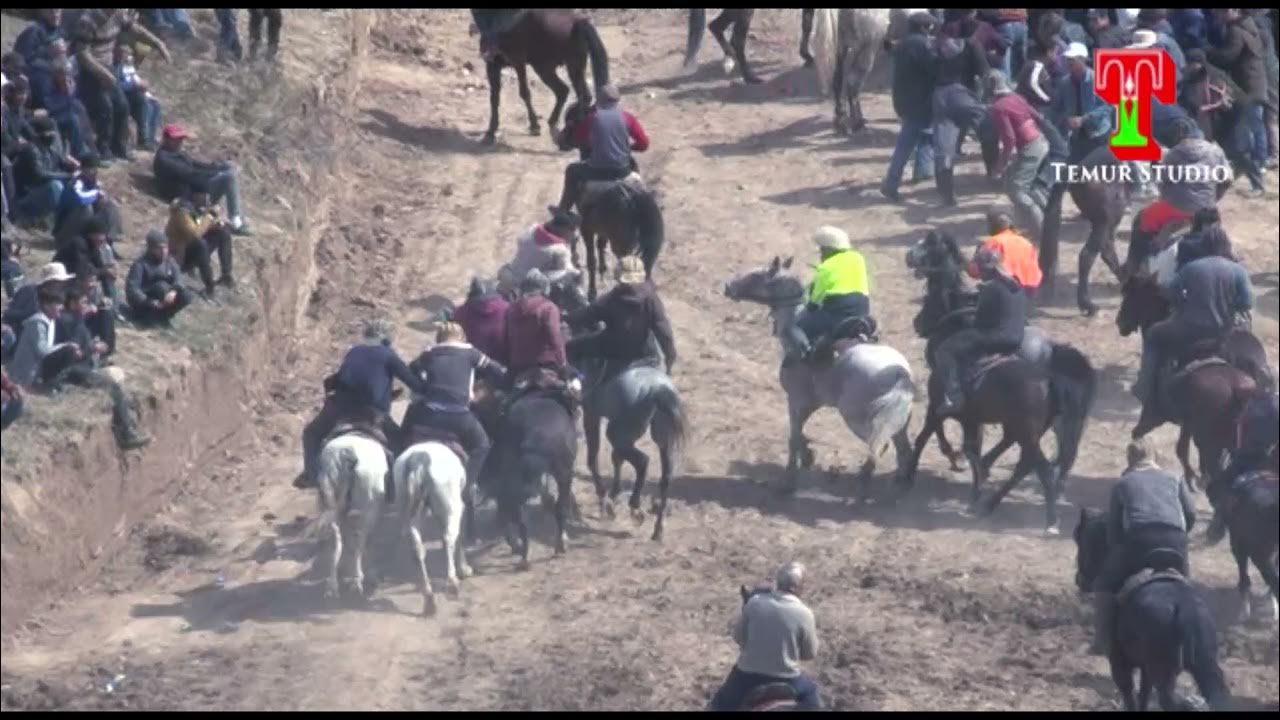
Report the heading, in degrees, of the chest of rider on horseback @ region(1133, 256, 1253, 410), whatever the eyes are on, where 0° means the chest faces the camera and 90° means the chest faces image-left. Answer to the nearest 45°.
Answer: approximately 135°

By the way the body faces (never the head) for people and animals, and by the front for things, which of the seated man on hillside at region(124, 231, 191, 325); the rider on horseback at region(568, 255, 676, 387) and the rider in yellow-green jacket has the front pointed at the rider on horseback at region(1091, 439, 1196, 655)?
the seated man on hillside

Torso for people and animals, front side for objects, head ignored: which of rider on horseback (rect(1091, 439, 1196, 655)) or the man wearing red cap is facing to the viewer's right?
the man wearing red cap

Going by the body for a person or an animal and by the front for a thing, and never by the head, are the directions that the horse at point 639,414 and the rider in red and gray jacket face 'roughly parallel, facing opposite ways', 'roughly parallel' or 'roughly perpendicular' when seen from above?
roughly parallel

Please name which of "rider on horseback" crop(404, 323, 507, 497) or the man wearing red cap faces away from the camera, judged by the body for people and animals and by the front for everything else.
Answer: the rider on horseback

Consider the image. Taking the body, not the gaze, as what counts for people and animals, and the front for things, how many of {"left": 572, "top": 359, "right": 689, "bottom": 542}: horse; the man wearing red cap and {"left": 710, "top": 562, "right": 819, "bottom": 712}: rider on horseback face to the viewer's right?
1

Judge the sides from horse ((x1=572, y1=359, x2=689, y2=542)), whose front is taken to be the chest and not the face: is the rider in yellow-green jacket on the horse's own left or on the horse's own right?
on the horse's own right

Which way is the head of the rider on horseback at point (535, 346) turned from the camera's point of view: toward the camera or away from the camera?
away from the camera

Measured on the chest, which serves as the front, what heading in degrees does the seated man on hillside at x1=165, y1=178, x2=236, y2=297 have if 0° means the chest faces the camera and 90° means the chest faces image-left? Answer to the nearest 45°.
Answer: approximately 315°

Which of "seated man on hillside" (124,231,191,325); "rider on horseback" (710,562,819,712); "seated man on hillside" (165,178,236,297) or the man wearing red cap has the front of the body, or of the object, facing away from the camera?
the rider on horseback

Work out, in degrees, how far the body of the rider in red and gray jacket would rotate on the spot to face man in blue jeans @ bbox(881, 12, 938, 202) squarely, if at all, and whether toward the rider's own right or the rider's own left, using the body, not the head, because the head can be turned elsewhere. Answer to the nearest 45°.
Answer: approximately 90° to the rider's own right

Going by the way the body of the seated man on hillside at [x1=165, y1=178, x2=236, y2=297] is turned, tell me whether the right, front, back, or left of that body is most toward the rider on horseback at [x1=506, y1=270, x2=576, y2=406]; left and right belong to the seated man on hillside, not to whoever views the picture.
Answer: front

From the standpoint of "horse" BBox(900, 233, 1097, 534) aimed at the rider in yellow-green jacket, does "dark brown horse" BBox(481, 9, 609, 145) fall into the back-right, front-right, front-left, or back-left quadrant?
front-right

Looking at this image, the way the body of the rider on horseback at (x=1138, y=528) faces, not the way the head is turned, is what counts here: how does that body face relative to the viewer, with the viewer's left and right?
facing away from the viewer and to the left of the viewer

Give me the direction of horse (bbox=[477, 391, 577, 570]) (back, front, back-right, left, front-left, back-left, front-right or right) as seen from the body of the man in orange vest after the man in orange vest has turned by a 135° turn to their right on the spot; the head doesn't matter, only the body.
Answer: back-right

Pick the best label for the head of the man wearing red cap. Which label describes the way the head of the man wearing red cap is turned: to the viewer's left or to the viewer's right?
to the viewer's right

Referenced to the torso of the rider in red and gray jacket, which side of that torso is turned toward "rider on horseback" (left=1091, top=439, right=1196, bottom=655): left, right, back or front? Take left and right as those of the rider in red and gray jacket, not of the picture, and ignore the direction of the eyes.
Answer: back

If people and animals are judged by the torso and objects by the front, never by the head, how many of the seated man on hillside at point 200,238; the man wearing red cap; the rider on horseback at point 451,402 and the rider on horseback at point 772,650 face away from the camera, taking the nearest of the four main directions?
2

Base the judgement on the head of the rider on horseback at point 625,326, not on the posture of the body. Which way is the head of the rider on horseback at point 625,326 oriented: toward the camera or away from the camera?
away from the camera

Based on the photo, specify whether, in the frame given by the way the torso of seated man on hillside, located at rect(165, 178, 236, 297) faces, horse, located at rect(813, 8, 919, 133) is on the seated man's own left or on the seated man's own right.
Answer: on the seated man's own left

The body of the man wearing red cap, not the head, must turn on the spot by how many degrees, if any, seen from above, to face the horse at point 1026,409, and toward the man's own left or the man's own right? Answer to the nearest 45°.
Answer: approximately 45° to the man's own right
